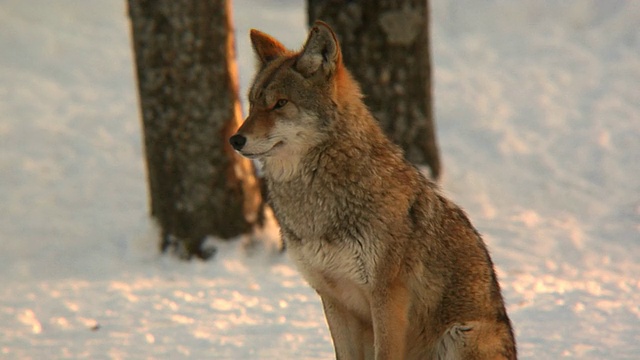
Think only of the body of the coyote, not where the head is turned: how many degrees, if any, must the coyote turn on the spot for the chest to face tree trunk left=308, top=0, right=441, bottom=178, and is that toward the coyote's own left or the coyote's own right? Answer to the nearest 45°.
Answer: approximately 135° to the coyote's own right

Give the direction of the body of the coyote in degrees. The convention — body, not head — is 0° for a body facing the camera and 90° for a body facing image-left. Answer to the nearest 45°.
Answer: approximately 45°

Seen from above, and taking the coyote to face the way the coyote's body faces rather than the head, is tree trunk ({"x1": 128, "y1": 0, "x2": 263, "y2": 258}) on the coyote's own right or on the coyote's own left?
on the coyote's own right
